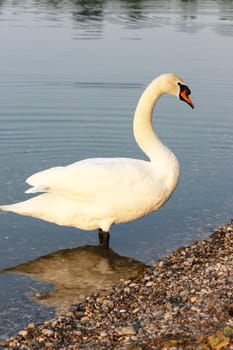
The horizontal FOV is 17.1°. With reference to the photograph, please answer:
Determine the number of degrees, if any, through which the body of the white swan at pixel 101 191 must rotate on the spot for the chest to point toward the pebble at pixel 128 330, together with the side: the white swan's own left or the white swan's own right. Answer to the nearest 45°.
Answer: approximately 90° to the white swan's own right

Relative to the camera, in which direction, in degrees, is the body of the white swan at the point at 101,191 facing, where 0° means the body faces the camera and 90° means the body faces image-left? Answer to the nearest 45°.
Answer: approximately 270°
